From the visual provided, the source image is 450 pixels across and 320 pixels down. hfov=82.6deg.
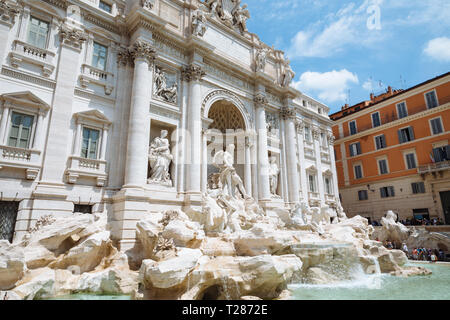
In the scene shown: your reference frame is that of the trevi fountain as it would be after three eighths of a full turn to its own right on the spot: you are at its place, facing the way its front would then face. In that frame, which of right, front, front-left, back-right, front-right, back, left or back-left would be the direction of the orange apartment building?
back-right

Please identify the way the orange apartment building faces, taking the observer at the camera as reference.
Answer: facing the viewer and to the left of the viewer

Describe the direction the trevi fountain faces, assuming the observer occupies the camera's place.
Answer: facing the viewer and to the right of the viewer

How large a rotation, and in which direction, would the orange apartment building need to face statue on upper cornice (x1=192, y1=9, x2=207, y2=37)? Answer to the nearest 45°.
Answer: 0° — it already faces it
